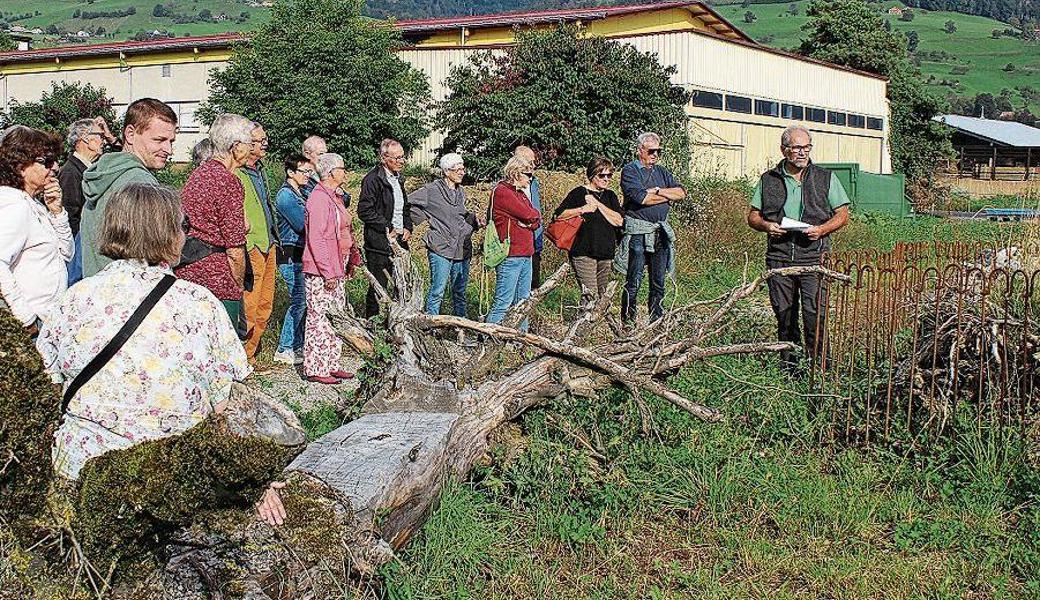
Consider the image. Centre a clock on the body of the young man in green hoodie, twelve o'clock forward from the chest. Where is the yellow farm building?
The yellow farm building is roughly at 10 o'clock from the young man in green hoodie.

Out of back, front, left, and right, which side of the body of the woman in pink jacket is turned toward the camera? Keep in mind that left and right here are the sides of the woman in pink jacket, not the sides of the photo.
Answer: right

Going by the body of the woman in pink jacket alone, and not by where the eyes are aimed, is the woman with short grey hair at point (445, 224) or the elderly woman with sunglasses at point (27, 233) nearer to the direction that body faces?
the woman with short grey hair

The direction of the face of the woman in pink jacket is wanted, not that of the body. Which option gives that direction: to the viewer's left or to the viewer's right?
to the viewer's right

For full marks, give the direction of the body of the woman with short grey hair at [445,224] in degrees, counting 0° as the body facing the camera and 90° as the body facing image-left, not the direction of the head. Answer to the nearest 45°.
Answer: approximately 315°

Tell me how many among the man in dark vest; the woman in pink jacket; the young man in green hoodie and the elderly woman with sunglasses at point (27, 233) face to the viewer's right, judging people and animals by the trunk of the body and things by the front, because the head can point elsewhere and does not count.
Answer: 3

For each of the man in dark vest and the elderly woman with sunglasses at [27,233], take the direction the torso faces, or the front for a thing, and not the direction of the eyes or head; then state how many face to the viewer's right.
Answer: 1

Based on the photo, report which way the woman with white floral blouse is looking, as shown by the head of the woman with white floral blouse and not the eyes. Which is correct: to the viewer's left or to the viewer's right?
to the viewer's right

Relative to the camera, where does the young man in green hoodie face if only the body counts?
to the viewer's right

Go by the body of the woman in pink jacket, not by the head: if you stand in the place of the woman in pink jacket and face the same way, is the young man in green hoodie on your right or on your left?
on your right

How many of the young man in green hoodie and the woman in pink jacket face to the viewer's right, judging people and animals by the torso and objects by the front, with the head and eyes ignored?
2

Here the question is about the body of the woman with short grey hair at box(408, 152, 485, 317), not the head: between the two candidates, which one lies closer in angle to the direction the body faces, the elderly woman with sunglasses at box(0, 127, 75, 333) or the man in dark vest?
the man in dark vest

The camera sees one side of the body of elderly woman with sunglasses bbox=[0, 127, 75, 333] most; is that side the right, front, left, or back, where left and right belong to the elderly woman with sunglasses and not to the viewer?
right

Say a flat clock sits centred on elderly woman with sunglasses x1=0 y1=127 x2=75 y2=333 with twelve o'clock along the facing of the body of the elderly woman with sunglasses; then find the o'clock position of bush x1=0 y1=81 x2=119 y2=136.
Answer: The bush is roughly at 9 o'clock from the elderly woman with sunglasses.
